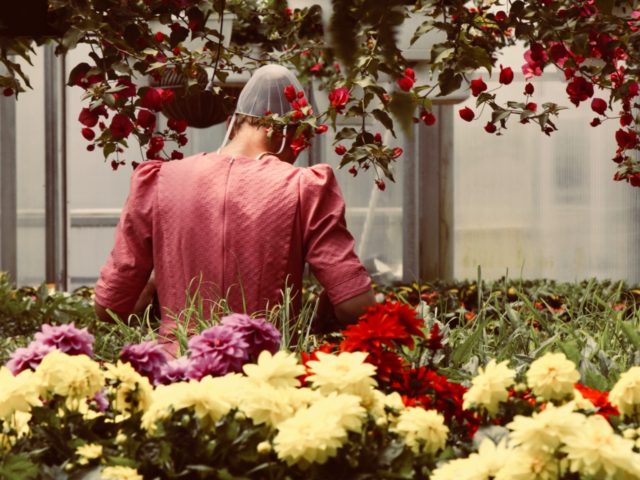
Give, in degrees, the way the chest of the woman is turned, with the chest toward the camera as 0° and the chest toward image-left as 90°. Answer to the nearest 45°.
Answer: approximately 180°

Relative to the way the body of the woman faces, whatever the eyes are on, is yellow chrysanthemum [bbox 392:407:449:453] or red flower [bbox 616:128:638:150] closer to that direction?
the red flower

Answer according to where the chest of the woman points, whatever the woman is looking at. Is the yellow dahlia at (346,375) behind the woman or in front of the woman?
behind

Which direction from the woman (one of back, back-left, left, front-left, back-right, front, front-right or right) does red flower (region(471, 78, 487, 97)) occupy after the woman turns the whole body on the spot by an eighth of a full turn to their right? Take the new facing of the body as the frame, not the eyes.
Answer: front

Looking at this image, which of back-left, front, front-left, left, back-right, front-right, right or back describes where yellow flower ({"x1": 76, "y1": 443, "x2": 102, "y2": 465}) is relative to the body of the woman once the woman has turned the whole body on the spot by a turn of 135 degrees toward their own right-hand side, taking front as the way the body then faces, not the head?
front-right

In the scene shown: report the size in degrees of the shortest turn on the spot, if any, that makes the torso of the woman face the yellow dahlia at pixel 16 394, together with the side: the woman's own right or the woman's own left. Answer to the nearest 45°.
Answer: approximately 180°

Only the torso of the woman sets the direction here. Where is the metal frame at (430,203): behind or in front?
in front

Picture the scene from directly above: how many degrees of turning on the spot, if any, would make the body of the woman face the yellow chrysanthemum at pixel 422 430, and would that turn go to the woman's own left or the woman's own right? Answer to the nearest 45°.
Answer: approximately 180°

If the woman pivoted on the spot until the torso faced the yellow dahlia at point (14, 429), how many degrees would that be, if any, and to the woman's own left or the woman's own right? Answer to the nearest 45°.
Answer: approximately 180°

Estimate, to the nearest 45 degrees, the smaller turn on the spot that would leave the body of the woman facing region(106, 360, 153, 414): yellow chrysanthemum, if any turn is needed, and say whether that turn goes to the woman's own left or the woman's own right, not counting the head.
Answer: approximately 180°

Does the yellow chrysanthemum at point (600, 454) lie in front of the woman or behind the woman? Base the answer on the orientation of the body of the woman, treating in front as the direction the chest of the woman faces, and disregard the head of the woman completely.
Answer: behind

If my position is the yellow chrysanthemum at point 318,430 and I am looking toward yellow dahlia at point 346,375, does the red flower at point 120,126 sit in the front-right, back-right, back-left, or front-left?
front-left
